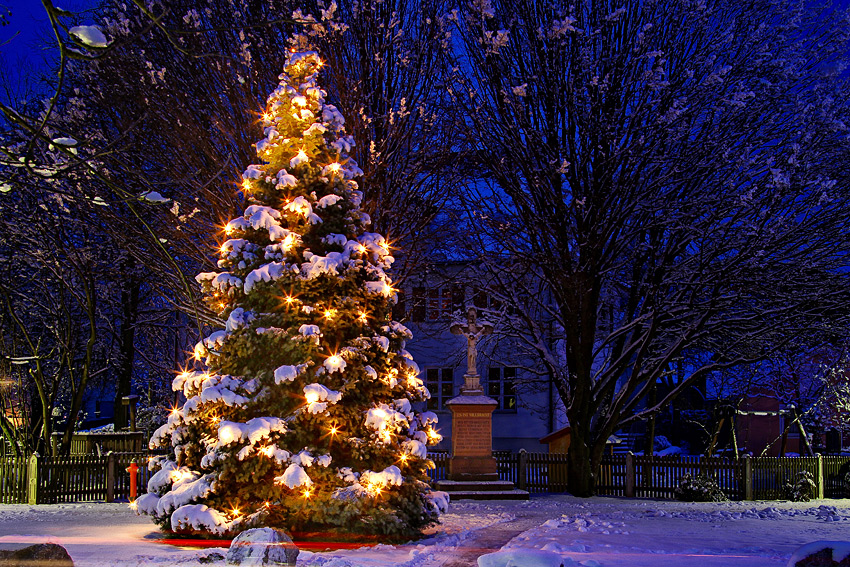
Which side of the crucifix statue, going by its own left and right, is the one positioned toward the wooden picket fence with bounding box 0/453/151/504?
right

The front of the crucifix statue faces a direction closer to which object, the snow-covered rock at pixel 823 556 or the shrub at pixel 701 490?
the snow-covered rock

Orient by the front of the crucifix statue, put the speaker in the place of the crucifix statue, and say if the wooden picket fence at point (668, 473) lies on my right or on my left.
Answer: on my left

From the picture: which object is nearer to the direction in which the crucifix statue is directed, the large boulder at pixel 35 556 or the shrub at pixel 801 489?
the large boulder

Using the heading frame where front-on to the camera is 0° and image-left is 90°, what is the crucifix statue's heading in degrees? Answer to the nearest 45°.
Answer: approximately 0°

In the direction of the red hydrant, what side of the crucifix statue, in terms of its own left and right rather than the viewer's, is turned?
right

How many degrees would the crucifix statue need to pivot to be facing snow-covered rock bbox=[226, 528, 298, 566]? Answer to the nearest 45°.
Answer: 0° — it already faces it

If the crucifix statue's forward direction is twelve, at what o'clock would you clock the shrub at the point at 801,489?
The shrub is roughly at 9 o'clock from the crucifix statue.

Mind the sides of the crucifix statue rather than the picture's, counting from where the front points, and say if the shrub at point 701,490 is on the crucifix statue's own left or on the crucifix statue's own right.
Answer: on the crucifix statue's own left
